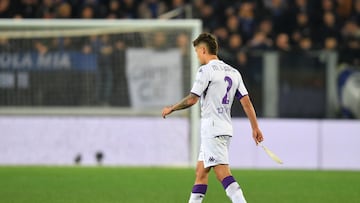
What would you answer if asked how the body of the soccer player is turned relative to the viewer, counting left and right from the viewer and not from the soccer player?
facing away from the viewer and to the left of the viewer

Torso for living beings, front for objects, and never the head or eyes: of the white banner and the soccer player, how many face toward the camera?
1

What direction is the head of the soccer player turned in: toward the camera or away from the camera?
away from the camera

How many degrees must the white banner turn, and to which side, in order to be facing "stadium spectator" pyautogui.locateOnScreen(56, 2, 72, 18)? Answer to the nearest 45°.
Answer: approximately 135° to its right
